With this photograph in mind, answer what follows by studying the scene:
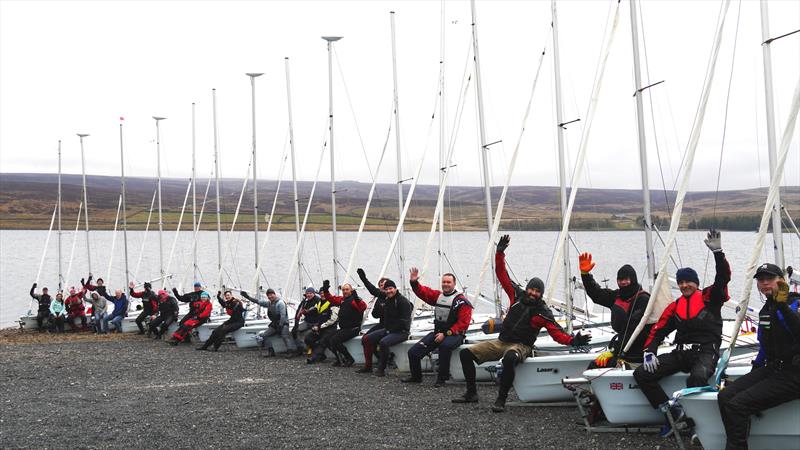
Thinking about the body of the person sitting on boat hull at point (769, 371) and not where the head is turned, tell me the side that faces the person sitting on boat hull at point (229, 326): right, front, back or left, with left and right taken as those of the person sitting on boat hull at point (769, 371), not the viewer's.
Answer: right

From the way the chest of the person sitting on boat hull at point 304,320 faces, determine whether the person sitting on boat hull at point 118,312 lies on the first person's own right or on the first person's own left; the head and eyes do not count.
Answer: on the first person's own right

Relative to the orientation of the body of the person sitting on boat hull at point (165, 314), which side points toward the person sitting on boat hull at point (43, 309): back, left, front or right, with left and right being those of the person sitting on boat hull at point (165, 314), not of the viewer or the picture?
right

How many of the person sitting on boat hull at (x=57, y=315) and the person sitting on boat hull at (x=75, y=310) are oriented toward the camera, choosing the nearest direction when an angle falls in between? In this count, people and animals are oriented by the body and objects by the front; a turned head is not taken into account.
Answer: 2

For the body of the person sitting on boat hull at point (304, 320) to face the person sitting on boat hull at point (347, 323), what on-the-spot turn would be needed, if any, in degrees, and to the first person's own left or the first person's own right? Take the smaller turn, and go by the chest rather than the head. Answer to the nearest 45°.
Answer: approximately 45° to the first person's own left

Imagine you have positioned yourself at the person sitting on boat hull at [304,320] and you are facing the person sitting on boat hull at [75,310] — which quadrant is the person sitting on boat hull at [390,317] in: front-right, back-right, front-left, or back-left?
back-left

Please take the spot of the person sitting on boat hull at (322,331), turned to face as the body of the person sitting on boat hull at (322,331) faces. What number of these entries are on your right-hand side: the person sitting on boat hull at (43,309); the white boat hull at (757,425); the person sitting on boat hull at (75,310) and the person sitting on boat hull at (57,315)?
3

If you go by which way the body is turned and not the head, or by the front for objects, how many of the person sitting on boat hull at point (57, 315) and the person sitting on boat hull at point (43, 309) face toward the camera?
2

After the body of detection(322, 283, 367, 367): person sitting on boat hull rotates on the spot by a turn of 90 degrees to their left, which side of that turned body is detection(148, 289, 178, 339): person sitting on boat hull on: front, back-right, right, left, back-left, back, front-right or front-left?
back

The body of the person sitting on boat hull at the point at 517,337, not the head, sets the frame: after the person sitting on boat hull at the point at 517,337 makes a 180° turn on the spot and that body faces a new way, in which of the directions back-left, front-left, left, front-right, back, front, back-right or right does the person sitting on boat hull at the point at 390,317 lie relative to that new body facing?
left

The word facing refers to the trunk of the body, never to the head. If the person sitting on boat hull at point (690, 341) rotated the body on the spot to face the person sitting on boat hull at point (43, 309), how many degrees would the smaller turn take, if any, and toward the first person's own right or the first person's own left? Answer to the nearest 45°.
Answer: approximately 90° to the first person's own right
